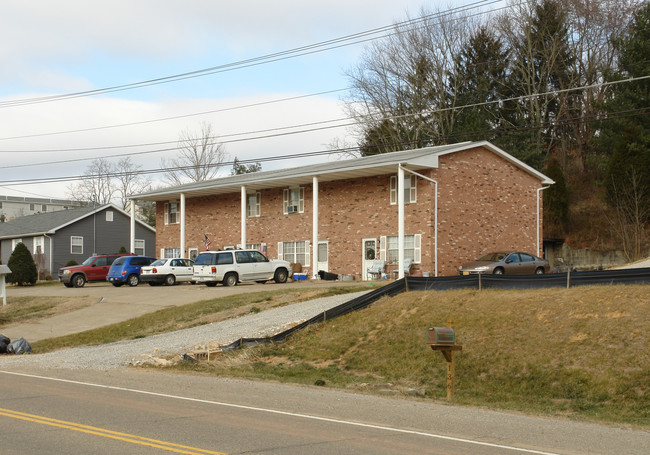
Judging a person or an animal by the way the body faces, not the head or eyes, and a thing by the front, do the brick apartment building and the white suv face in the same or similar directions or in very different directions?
very different directions

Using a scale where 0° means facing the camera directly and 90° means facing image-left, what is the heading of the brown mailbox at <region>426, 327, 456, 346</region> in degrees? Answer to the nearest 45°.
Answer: approximately 45°

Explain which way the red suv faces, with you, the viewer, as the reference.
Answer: facing the viewer and to the left of the viewer

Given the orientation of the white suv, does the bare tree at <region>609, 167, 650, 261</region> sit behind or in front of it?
in front

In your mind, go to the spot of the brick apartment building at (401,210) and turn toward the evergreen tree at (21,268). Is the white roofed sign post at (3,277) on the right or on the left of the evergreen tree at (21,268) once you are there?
left

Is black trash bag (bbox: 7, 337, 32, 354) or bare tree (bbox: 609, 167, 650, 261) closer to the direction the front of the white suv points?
the bare tree

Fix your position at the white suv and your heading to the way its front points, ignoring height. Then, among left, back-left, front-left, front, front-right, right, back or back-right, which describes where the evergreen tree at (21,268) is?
left

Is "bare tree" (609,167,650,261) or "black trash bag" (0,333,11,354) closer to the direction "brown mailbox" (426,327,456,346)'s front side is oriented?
the black trash bag

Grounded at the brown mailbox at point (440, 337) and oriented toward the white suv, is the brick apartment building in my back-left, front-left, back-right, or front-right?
front-right

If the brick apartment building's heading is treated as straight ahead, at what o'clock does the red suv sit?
The red suv is roughly at 2 o'clock from the brick apartment building.

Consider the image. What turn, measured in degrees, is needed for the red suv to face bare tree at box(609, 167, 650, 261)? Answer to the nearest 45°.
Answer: approximately 135° to its left

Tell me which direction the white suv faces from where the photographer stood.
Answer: facing away from the viewer and to the right of the viewer
